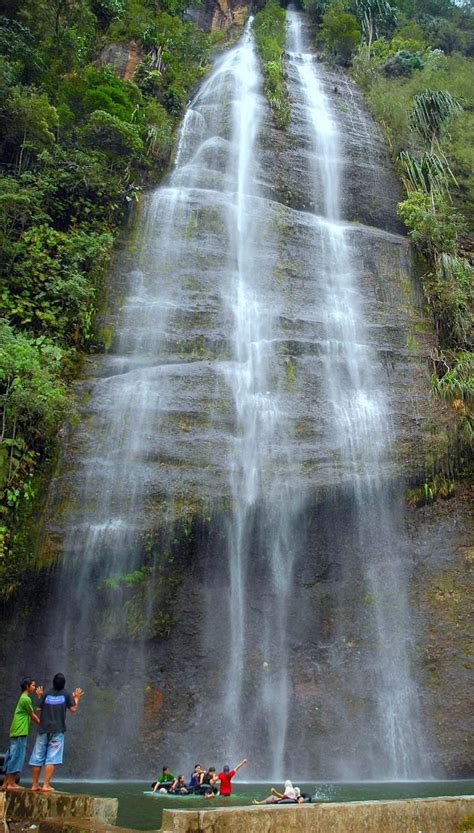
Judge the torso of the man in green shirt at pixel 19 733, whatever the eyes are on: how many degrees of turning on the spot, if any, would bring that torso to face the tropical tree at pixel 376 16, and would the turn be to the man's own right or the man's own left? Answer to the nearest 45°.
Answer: approximately 45° to the man's own left

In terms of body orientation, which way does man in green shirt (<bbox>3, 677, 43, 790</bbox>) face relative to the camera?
to the viewer's right

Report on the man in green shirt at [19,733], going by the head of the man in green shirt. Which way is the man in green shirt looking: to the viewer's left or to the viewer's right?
to the viewer's right
